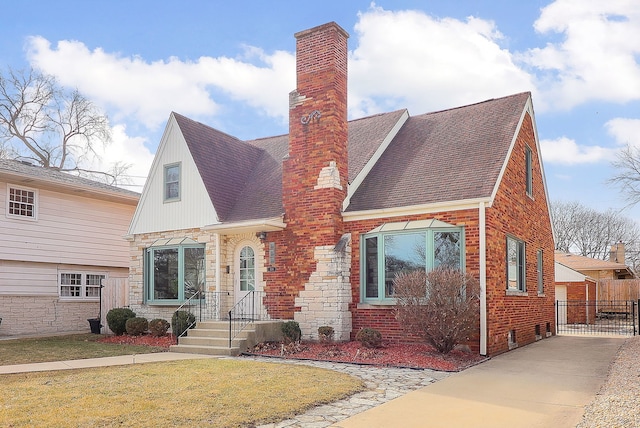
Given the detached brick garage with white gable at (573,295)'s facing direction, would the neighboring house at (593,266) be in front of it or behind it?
behind

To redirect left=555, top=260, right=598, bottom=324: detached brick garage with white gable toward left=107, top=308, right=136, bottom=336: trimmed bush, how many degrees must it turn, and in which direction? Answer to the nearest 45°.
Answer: approximately 45° to its right

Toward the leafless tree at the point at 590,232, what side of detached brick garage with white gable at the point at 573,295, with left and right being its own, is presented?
back

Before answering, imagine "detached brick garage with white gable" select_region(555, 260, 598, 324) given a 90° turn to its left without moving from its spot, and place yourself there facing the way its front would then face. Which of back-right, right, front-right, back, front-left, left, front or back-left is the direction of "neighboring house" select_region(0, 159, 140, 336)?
back-right

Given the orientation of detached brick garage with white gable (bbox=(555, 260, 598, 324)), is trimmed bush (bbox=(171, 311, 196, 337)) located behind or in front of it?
in front

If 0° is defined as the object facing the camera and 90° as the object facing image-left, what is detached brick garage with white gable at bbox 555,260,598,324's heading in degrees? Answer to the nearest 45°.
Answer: approximately 0°

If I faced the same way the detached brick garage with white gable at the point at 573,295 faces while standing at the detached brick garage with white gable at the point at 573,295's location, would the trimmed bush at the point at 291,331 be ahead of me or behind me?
ahead

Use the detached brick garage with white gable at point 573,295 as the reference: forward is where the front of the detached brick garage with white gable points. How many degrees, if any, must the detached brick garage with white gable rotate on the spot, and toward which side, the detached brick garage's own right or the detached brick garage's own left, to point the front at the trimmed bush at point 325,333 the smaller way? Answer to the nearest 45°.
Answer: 0° — it already faces it

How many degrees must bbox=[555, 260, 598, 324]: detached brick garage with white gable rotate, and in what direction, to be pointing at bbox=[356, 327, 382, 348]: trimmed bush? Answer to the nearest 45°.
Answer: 0° — it already faces it
